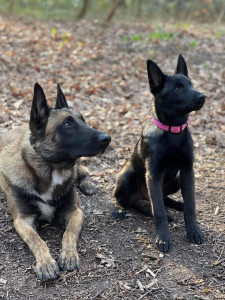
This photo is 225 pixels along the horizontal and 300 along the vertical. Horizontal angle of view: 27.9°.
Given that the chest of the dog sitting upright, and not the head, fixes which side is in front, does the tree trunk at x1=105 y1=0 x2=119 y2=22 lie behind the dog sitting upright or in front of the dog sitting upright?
behind

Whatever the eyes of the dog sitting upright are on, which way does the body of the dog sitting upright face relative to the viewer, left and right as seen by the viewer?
facing the viewer and to the right of the viewer

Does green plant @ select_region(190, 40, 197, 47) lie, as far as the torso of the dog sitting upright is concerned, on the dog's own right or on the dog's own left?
on the dog's own left

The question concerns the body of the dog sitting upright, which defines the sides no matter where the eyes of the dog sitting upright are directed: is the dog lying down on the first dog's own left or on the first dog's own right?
on the first dog's own right

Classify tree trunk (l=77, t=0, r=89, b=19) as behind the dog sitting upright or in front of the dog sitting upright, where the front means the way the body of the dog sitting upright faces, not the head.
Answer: behind

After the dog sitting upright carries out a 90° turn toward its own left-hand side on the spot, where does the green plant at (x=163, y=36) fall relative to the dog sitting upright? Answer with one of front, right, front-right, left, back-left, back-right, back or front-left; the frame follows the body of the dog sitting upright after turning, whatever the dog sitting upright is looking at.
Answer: front-left
